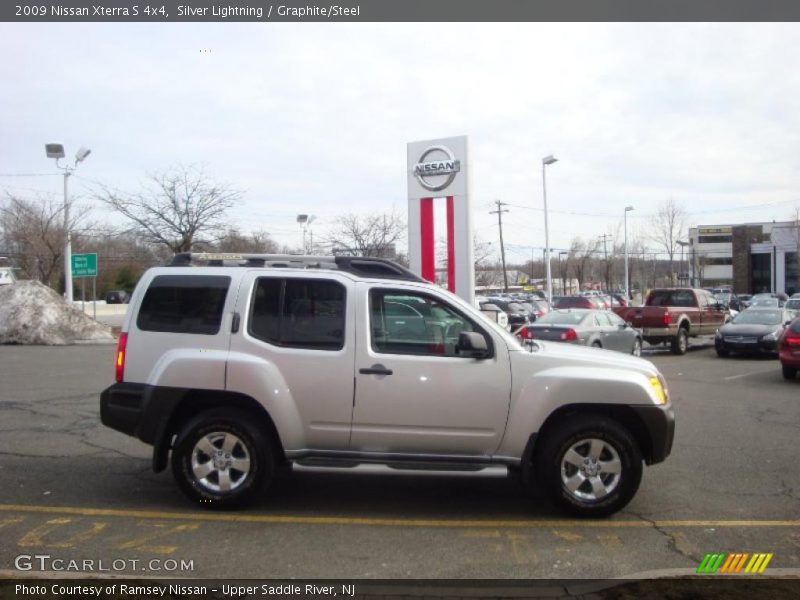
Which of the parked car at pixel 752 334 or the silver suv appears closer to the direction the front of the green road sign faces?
the silver suv

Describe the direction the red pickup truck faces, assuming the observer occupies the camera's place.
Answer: facing away from the viewer and to the right of the viewer

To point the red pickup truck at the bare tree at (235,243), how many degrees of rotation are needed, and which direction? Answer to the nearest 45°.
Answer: approximately 135° to its left

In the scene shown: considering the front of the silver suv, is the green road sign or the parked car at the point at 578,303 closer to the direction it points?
the parked car

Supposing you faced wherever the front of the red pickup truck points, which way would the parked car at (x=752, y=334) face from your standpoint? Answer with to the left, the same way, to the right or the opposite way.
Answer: the opposite way

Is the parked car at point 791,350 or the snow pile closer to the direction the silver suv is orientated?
the parked car

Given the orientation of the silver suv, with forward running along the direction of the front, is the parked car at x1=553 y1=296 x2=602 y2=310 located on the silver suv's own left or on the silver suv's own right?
on the silver suv's own left

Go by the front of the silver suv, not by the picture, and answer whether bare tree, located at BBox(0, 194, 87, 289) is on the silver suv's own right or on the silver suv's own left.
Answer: on the silver suv's own left

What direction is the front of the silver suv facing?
to the viewer's right

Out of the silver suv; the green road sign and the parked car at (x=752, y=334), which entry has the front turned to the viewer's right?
the silver suv

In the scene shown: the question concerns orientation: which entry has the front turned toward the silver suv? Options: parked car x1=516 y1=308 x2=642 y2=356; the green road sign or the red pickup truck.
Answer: the green road sign
